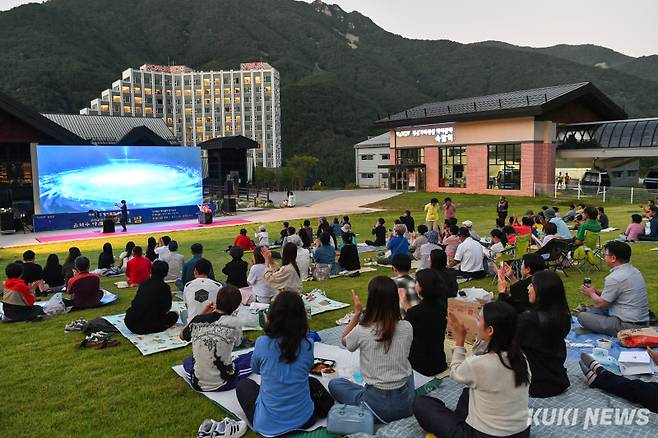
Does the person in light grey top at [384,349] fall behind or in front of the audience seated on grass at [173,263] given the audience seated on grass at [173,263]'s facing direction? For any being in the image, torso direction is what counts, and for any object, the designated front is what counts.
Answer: behind

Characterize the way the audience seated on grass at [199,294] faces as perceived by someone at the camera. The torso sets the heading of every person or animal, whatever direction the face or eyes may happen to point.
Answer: facing away from the viewer

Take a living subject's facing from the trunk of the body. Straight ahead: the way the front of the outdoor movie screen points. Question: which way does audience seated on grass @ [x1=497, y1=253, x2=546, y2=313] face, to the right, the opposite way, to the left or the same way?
the opposite way

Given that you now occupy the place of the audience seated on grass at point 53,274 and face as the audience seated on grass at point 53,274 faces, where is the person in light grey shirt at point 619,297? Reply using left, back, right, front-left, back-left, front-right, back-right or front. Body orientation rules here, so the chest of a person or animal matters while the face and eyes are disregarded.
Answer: back-right

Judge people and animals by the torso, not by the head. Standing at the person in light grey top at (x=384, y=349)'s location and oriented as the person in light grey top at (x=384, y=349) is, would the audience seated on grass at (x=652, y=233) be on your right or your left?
on your right

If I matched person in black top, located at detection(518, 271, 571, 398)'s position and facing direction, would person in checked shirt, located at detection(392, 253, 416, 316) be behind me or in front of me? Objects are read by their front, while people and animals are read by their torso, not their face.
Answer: in front

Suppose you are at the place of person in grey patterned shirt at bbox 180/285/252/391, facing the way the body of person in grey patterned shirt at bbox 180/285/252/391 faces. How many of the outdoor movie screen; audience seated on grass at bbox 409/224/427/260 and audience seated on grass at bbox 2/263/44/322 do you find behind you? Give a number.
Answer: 0

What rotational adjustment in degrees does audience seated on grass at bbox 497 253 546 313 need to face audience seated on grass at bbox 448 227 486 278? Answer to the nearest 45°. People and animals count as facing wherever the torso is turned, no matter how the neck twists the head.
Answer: approximately 45° to their right

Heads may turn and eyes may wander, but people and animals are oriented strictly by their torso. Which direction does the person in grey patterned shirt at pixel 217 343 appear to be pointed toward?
away from the camera

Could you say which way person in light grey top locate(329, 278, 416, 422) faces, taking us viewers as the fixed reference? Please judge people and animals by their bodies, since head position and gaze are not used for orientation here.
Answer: facing away from the viewer and to the left of the viewer

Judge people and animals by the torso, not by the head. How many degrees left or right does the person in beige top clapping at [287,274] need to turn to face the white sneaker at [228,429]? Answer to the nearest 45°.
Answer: approximately 135° to their left

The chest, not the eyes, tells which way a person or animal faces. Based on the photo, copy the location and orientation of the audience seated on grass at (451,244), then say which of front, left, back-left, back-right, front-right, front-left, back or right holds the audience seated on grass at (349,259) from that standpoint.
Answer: front-left

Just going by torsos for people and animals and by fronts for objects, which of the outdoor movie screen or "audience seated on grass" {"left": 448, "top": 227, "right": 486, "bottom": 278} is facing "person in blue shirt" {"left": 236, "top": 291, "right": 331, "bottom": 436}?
the outdoor movie screen

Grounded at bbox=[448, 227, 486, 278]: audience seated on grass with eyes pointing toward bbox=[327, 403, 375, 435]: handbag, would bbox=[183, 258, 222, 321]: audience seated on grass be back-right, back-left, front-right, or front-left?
front-right

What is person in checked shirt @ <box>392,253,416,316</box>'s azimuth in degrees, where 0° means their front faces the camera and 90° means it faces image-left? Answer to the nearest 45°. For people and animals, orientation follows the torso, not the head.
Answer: approximately 135°

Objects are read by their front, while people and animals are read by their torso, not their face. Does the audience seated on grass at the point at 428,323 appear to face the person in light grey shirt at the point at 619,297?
no

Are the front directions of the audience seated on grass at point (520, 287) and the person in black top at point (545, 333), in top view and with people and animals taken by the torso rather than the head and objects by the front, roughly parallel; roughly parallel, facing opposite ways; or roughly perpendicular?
roughly parallel

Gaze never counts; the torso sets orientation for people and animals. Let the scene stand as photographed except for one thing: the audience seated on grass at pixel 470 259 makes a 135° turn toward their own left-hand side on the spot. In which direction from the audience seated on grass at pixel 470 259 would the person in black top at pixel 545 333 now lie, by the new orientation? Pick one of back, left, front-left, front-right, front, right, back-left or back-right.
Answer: front

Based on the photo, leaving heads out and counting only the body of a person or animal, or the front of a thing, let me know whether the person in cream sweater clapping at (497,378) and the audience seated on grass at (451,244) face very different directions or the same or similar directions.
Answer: same or similar directions

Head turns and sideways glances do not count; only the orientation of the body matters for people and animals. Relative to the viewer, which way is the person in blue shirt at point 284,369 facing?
away from the camera

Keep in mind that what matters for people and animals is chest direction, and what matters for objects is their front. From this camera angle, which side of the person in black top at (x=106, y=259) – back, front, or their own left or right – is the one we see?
back
